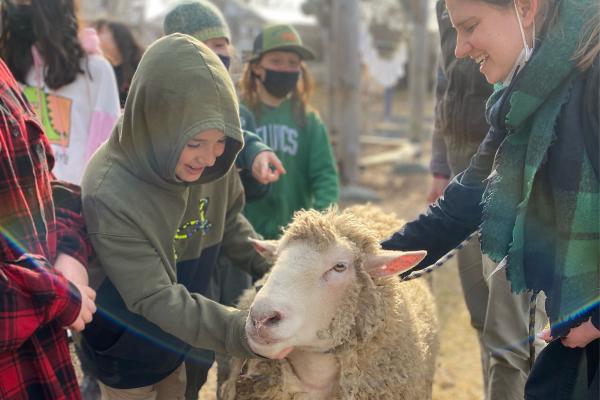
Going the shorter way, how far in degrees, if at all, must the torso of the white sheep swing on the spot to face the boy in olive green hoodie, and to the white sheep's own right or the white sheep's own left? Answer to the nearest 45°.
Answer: approximately 45° to the white sheep's own right

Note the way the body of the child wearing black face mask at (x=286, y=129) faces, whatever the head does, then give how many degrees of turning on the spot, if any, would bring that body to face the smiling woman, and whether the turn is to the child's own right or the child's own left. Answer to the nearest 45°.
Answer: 0° — they already face them

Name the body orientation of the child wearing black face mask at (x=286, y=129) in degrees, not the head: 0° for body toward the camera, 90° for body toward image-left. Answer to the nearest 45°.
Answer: approximately 0°

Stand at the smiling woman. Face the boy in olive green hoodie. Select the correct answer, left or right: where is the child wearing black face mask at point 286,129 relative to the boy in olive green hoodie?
right

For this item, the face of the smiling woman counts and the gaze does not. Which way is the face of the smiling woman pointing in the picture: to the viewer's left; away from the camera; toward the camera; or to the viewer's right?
to the viewer's left

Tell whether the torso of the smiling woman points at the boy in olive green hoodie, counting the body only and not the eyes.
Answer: yes

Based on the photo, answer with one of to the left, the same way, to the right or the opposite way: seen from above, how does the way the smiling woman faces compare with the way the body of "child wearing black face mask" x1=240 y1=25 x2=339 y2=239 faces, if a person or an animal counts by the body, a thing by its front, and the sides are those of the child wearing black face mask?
to the right

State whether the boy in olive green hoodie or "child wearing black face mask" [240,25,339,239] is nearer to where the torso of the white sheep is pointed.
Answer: the boy in olive green hoodie

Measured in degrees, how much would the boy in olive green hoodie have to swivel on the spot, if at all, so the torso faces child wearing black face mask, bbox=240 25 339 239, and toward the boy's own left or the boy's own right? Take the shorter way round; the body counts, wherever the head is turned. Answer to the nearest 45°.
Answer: approximately 90° to the boy's own left

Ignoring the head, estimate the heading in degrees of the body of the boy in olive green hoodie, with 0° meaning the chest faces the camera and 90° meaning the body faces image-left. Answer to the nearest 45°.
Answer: approximately 315°

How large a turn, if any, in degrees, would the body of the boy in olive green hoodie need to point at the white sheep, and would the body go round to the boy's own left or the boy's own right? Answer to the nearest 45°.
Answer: approximately 45° to the boy's own left

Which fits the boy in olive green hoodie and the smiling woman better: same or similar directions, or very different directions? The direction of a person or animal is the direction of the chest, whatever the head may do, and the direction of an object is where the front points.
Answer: very different directions

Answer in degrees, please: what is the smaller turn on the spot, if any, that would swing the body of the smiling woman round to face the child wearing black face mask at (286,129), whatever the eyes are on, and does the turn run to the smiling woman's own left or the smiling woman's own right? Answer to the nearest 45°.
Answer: approximately 45° to the smiling woman's own right

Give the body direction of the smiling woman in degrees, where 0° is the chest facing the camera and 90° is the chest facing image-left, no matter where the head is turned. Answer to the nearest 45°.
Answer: approximately 90°
